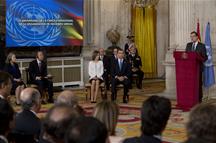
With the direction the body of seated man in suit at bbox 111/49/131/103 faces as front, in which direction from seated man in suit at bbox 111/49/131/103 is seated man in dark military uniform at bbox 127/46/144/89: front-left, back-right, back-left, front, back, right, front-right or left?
back

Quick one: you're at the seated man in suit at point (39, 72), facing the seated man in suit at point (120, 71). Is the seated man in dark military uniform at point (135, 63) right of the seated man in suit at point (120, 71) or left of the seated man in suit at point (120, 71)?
left

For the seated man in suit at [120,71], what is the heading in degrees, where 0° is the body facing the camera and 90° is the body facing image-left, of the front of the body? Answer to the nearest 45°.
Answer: approximately 0°

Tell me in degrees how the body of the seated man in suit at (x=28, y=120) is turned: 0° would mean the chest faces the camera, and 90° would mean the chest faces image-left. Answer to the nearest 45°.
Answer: approximately 225°

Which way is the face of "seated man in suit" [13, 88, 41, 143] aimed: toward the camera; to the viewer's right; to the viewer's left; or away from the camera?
away from the camera

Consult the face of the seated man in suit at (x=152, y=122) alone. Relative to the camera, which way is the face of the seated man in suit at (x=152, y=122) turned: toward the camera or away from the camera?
away from the camera

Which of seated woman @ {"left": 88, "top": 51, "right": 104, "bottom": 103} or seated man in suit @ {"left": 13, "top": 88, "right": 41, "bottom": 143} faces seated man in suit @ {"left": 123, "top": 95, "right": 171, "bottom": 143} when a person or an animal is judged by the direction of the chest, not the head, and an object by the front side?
the seated woman

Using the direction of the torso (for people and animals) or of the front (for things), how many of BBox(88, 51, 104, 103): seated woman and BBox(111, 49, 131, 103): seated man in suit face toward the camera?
2

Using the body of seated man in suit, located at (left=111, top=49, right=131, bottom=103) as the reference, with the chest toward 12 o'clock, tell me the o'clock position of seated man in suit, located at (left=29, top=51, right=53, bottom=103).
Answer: seated man in suit, located at (left=29, top=51, right=53, bottom=103) is roughly at 3 o'clock from seated man in suit, located at (left=111, top=49, right=131, bottom=103).

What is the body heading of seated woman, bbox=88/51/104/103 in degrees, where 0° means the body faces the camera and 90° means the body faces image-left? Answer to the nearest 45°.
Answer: approximately 0°

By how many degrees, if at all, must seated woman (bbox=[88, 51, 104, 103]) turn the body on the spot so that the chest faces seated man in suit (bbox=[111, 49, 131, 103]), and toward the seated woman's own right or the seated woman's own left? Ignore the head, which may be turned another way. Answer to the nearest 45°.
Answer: approximately 90° to the seated woman's own left
